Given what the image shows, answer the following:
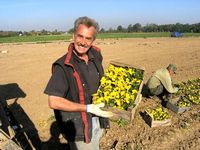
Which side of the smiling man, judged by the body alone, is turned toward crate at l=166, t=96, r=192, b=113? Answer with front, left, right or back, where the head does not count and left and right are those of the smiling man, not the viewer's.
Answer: left

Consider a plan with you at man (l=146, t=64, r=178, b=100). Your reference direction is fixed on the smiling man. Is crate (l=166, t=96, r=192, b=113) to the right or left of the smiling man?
left

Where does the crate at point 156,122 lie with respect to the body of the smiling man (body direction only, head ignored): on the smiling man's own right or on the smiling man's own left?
on the smiling man's own left

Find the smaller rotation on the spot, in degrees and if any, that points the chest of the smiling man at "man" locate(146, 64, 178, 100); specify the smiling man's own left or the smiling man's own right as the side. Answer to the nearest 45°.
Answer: approximately 90° to the smiling man's own left
